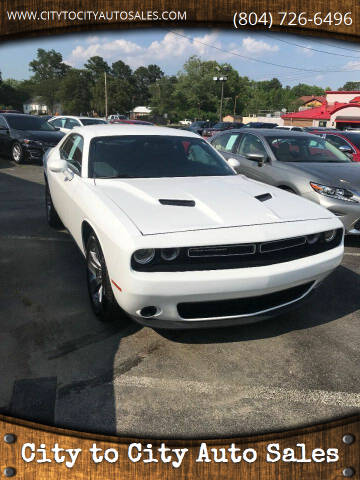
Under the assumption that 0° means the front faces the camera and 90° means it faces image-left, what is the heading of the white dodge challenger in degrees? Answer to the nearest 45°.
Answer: approximately 315°

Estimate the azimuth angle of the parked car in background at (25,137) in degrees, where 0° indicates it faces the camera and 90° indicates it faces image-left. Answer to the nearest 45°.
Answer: approximately 315°

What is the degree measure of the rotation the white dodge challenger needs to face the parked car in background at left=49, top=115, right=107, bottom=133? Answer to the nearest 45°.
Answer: approximately 135° to its left

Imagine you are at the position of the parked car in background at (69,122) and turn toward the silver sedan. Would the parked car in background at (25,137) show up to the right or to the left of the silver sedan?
right

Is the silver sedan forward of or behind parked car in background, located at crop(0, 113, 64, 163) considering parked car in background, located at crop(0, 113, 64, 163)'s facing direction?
forward

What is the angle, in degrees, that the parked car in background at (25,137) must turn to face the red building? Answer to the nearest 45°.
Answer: approximately 90° to its left

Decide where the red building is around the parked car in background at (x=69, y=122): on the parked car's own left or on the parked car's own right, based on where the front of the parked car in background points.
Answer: on the parked car's own left
